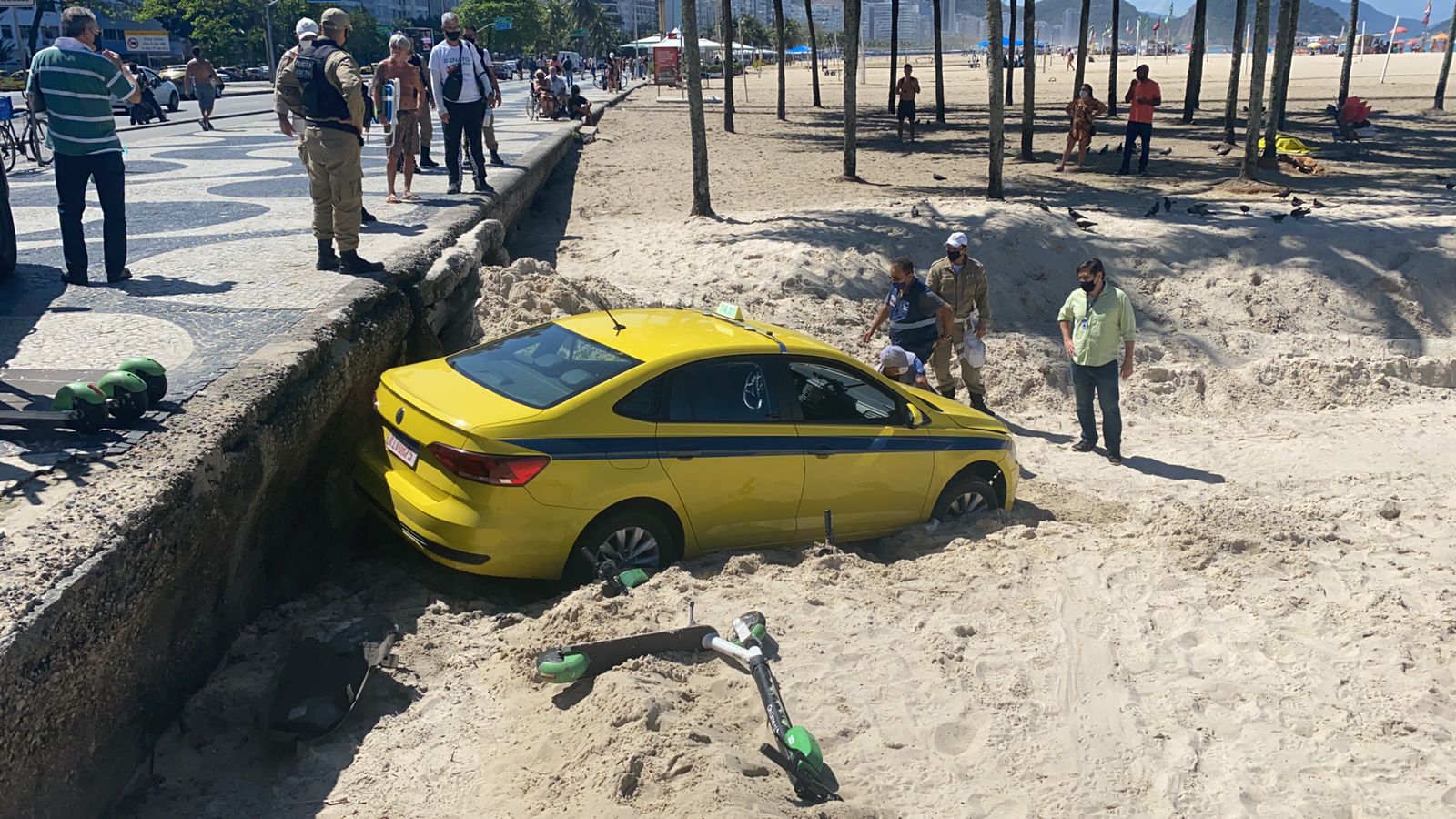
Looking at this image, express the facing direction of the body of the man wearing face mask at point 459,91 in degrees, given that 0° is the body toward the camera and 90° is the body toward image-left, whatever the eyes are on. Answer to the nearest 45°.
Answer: approximately 0°

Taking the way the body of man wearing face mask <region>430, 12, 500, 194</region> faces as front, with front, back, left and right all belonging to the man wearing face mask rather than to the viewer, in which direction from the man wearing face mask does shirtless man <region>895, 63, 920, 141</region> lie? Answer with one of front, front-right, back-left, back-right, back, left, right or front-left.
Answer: back-left

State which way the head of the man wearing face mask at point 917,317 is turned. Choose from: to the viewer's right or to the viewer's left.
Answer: to the viewer's left

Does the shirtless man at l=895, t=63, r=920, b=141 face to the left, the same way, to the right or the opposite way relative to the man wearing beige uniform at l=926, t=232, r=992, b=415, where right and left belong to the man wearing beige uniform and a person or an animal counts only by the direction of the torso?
the same way

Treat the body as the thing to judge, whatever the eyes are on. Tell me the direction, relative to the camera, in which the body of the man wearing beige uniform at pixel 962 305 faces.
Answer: toward the camera

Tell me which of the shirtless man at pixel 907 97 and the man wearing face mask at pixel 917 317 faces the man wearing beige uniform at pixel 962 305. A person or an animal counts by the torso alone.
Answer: the shirtless man

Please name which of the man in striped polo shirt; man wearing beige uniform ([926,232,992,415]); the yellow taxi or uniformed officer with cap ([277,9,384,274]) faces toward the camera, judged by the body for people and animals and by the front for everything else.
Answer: the man wearing beige uniform

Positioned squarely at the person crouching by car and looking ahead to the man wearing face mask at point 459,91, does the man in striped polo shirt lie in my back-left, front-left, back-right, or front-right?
front-left

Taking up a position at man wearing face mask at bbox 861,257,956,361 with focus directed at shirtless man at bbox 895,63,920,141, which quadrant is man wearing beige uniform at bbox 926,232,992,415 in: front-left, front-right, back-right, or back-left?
front-right

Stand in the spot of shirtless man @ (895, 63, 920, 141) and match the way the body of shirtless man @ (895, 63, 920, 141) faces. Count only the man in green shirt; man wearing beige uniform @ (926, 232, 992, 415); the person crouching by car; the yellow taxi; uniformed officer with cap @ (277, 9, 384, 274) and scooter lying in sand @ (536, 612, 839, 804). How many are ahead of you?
6

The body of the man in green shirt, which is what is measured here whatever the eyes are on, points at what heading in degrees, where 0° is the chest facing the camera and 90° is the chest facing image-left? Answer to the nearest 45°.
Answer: approximately 45°

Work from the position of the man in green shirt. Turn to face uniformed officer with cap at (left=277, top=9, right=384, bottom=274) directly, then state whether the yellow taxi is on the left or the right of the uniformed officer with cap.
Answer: left

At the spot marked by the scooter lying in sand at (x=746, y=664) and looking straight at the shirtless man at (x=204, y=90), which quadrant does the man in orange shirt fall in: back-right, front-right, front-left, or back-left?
front-right

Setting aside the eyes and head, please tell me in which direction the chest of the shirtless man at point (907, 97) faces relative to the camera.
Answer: toward the camera

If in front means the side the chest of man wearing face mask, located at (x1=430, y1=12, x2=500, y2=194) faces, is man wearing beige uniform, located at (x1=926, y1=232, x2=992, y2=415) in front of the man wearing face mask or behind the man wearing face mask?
in front

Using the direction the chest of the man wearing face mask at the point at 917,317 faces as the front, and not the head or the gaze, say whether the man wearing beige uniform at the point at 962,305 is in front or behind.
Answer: behind

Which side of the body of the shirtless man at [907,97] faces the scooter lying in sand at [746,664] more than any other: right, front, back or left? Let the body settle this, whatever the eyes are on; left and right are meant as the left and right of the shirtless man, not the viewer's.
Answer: front

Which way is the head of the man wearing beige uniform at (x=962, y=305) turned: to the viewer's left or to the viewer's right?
to the viewer's left

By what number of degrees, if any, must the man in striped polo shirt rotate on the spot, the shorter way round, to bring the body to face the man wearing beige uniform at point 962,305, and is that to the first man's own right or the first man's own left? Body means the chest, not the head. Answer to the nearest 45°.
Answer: approximately 45° to the first man's own right

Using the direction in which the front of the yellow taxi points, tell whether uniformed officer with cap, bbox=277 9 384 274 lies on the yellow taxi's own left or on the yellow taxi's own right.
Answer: on the yellow taxi's own left

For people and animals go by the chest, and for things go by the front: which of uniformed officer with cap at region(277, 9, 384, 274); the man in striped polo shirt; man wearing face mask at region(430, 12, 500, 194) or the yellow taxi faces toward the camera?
the man wearing face mask

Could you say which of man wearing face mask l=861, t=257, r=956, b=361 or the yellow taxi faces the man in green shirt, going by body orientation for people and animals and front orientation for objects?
the yellow taxi

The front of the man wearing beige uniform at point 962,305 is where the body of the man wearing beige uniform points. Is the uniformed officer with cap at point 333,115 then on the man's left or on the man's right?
on the man's right
